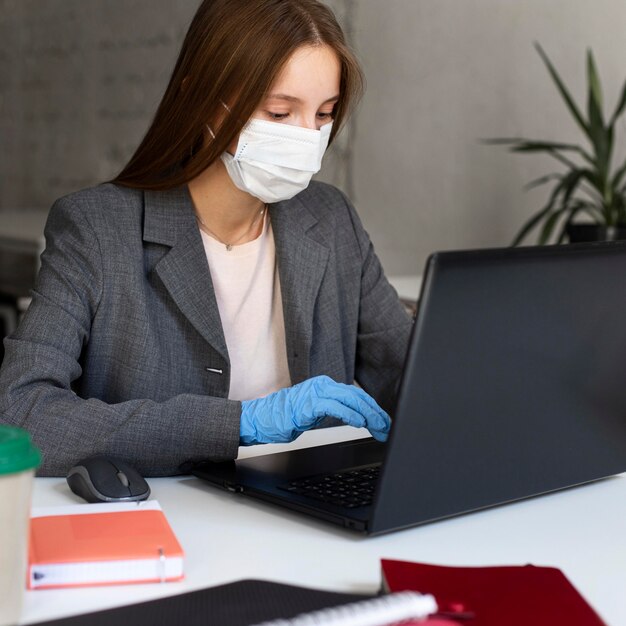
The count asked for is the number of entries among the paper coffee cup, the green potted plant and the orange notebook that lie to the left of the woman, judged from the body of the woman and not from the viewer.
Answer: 1

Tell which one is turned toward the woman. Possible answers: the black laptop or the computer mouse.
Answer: the black laptop

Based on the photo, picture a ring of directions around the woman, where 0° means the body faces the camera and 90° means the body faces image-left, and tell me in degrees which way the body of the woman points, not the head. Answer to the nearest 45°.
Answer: approximately 315°

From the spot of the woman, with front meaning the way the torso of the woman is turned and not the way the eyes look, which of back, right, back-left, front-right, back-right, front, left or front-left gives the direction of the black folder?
front-right

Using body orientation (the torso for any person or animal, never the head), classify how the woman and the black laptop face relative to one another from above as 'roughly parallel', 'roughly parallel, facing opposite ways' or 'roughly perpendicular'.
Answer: roughly parallel, facing opposite ways

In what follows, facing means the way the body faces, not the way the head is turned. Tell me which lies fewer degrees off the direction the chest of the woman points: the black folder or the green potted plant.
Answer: the black folder

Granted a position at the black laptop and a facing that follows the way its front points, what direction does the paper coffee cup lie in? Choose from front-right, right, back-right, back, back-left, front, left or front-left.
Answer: left

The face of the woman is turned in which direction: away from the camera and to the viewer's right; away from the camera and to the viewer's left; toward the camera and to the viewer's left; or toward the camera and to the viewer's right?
toward the camera and to the viewer's right

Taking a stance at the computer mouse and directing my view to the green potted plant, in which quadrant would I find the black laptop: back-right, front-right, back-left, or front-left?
front-right

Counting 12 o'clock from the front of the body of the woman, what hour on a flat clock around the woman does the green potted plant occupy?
The green potted plant is roughly at 9 o'clock from the woman.

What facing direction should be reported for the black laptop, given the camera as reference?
facing away from the viewer and to the left of the viewer
